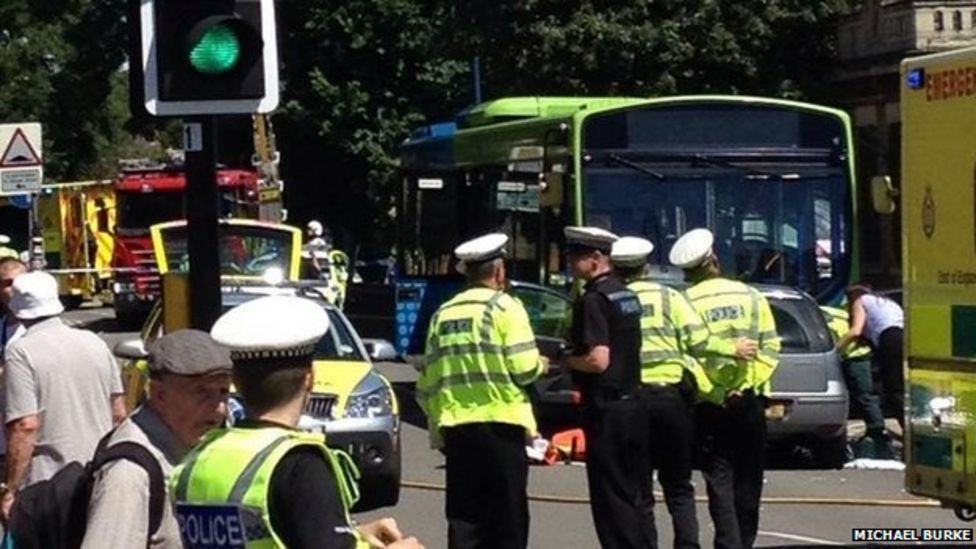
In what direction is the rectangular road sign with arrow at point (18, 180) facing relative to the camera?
toward the camera

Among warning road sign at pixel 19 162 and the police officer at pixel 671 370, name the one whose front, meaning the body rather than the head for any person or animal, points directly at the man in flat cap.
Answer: the warning road sign

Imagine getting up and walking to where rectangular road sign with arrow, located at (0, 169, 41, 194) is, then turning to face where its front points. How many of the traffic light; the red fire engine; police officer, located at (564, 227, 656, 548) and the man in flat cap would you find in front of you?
3

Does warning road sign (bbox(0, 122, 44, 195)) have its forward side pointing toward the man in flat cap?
yes

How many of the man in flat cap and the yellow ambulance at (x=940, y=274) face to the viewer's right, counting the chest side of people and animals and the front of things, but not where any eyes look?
1

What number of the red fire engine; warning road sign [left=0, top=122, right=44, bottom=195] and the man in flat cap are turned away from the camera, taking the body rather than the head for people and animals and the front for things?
0

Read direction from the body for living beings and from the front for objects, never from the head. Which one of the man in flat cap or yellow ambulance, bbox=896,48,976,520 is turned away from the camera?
the yellow ambulance

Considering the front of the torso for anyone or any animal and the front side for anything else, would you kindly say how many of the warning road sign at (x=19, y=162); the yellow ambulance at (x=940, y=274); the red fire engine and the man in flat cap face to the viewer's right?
1

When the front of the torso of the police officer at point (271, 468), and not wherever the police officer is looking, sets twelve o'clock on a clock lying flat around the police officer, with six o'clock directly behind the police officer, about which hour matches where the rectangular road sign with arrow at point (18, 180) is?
The rectangular road sign with arrow is roughly at 10 o'clock from the police officer.

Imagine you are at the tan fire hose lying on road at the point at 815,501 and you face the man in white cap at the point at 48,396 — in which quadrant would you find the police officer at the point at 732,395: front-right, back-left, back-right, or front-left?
front-left

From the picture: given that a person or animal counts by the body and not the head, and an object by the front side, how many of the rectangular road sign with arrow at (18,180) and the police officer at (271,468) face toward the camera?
1

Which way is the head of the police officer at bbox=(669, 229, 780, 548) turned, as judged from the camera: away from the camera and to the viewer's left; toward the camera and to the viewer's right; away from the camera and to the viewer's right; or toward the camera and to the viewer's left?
away from the camera and to the viewer's left

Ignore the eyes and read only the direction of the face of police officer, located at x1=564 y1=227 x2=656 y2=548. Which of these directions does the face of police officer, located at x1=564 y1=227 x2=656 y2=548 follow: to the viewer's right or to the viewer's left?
to the viewer's left
